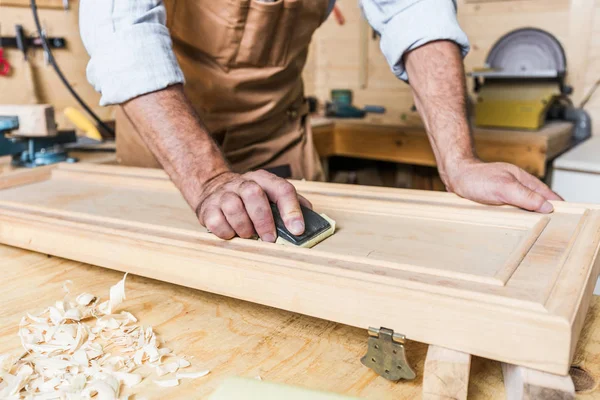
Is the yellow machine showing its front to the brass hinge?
yes

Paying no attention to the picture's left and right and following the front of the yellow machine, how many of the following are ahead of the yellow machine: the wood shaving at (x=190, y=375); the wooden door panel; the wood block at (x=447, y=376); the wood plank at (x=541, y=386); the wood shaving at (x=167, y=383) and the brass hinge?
6

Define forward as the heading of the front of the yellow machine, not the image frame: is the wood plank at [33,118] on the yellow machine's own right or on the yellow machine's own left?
on the yellow machine's own right

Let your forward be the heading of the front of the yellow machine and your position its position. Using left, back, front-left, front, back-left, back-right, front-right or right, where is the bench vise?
front-right

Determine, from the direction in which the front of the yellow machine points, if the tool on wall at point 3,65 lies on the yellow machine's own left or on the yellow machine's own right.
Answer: on the yellow machine's own right

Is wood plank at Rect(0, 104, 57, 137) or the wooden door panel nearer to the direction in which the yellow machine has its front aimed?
the wooden door panel

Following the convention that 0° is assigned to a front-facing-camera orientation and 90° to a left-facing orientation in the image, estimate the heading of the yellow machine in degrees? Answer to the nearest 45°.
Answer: approximately 0°

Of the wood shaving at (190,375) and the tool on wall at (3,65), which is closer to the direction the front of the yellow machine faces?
the wood shaving

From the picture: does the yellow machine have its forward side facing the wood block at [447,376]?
yes

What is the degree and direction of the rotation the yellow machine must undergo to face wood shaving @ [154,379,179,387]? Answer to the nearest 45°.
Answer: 0° — it already faces it

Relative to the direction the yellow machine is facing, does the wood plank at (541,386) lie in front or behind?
in front

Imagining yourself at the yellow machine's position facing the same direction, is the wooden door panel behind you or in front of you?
in front
